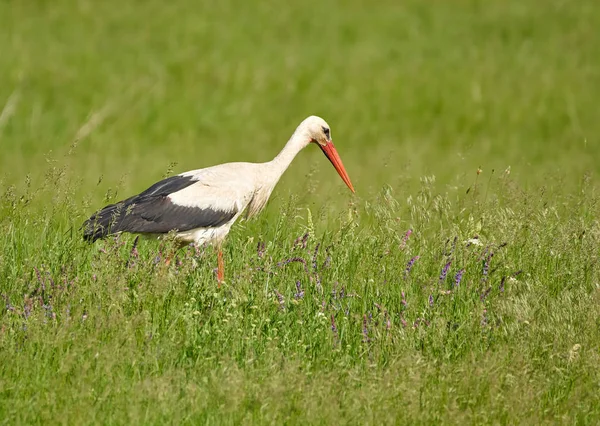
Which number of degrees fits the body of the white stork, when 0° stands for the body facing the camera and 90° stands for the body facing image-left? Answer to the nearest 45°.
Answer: approximately 270°

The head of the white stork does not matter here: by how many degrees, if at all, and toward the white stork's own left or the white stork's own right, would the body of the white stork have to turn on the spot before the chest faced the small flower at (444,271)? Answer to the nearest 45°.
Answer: approximately 45° to the white stork's own right

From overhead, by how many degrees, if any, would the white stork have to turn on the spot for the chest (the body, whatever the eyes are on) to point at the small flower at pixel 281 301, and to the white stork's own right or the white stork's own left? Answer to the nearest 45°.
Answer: approximately 90° to the white stork's own right

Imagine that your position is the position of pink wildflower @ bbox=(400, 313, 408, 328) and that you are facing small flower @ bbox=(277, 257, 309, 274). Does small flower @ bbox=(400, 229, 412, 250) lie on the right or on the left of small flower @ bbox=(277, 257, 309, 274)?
right

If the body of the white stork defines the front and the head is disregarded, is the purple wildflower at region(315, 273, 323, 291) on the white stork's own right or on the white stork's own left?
on the white stork's own right

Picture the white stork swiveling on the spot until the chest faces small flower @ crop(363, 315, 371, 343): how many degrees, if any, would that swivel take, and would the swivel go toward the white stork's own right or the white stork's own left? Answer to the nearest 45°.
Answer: approximately 90° to the white stork's own right
